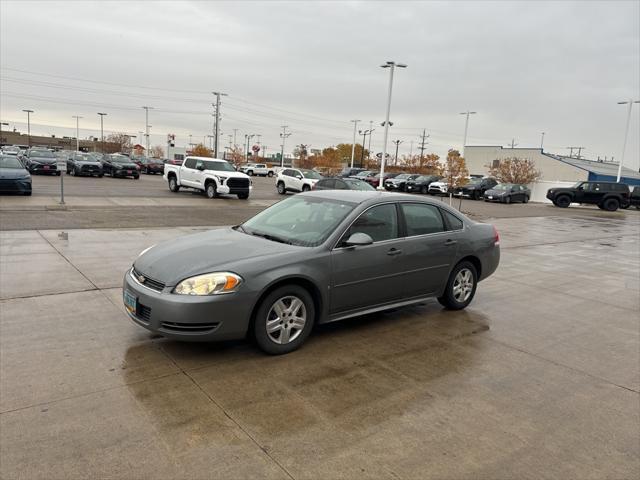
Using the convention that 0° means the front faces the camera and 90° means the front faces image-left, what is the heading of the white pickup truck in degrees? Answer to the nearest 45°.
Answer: approximately 315°

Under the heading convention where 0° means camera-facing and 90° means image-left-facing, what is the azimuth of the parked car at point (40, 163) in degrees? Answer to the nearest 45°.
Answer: approximately 315°

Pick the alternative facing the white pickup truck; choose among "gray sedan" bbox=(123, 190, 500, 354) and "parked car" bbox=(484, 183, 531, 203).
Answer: the parked car

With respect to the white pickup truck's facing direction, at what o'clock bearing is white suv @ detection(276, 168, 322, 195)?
The white suv is roughly at 9 o'clock from the white pickup truck.

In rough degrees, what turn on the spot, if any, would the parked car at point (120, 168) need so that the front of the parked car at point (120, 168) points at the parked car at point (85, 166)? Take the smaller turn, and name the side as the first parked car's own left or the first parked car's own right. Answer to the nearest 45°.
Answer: approximately 135° to the first parked car's own right
